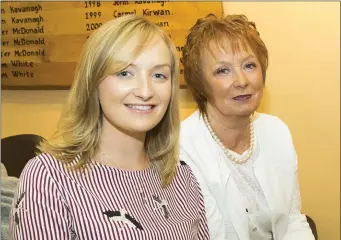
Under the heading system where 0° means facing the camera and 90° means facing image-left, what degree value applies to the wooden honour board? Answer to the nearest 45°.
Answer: approximately 0°

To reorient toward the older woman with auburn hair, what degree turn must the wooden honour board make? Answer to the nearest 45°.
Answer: approximately 45° to its left
